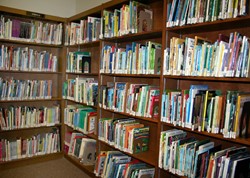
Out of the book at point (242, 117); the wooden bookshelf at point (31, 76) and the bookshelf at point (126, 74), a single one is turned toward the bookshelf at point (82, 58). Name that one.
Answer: the wooden bookshelf

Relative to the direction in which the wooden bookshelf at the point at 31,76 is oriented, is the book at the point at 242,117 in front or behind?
in front

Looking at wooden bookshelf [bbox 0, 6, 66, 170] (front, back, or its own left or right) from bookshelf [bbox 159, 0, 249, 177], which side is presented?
front

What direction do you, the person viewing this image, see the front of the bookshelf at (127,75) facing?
facing the viewer and to the left of the viewer

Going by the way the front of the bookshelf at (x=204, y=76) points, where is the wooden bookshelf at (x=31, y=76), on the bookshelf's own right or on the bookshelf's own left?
on the bookshelf's own right

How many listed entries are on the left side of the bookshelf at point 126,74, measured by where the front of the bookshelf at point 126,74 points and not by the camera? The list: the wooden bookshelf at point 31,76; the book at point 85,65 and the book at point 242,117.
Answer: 1

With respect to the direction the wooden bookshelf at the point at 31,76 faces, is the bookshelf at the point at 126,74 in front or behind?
in front

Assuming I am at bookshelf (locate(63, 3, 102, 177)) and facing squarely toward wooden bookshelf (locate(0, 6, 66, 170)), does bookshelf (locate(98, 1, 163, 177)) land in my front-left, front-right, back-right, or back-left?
back-left

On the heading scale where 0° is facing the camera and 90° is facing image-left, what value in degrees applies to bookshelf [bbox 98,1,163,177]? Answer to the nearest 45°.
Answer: approximately 45°

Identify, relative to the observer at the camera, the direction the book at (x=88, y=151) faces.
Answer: facing the viewer and to the right of the viewer

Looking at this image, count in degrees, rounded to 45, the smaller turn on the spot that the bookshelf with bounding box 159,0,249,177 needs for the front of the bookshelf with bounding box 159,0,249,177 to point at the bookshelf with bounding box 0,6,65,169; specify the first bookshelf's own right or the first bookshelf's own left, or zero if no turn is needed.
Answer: approximately 45° to the first bookshelf's own right

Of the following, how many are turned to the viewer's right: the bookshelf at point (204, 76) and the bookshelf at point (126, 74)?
0
